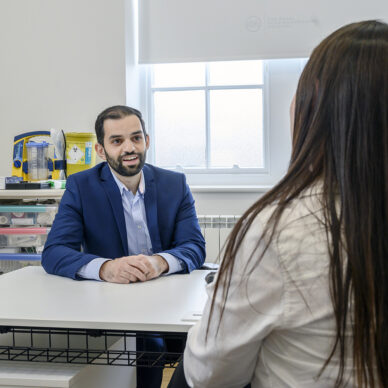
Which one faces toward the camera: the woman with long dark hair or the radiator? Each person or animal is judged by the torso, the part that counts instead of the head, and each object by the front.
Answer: the radiator

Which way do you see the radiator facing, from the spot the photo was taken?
facing the viewer

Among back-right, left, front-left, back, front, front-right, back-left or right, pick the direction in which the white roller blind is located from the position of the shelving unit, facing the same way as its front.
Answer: left

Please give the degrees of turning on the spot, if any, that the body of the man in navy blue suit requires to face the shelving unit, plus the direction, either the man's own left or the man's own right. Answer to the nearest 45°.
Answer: approximately 135° to the man's own right

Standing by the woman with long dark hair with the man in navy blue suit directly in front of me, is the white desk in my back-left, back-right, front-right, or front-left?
front-left

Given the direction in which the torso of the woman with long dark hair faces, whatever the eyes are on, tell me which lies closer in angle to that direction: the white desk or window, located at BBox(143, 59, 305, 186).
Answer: the white desk

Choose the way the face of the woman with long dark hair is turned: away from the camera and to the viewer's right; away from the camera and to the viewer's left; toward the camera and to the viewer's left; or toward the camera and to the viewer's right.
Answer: away from the camera and to the viewer's left

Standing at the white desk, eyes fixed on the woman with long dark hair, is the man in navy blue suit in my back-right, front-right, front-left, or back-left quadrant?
back-left

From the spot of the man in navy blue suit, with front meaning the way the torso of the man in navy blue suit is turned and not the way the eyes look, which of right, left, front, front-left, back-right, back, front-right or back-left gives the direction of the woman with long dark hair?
front

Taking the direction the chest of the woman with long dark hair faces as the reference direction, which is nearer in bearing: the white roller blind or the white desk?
the white desk

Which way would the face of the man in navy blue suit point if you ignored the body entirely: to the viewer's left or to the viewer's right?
to the viewer's right

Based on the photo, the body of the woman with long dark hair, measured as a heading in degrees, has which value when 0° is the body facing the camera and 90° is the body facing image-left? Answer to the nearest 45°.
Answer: approximately 135°

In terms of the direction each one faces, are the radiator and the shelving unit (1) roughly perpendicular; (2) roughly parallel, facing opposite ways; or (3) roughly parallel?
roughly parallel

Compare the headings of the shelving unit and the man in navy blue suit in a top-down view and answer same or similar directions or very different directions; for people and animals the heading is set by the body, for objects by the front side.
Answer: same or similar directions

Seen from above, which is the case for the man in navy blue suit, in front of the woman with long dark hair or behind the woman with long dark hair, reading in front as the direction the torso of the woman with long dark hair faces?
in front

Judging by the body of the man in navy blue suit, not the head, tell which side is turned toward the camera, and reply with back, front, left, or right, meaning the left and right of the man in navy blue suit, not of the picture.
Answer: front

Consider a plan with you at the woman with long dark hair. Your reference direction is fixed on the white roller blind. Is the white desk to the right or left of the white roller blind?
left

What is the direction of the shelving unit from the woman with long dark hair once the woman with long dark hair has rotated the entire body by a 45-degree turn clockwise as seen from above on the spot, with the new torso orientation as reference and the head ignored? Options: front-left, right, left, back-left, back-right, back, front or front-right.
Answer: front-left
